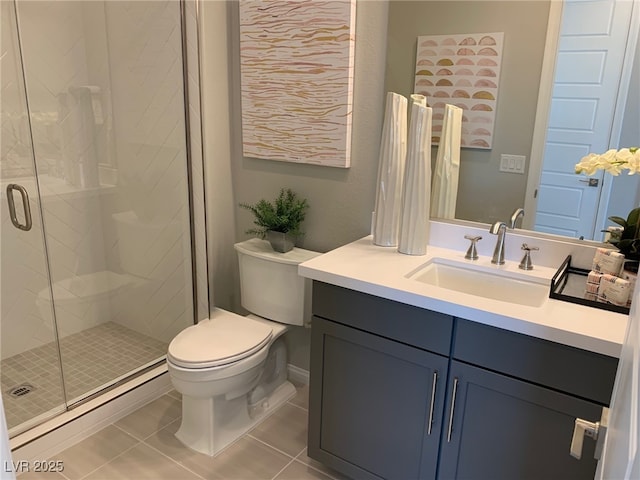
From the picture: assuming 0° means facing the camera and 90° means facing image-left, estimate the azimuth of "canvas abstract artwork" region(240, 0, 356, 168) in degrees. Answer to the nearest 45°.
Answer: approximately 45°

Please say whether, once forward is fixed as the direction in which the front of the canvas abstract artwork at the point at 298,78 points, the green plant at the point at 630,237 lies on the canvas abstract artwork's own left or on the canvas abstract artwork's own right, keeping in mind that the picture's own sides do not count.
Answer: on the canvas abstract artwork's own left

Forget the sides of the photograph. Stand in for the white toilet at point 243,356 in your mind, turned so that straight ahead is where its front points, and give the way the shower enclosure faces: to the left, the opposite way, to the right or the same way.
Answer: to the left

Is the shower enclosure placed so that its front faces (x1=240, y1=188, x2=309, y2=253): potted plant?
no

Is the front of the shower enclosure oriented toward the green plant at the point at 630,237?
yes

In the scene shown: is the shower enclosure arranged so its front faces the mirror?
yes

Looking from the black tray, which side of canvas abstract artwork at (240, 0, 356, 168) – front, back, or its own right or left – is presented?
left

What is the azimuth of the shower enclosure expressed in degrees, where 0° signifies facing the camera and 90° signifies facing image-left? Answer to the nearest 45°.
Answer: approximately 315°
